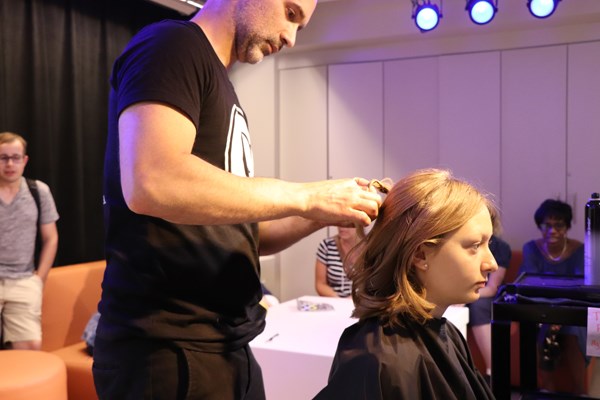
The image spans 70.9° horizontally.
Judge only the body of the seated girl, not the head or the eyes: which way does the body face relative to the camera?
to the viewer's right

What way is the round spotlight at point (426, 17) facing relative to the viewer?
toward the camera

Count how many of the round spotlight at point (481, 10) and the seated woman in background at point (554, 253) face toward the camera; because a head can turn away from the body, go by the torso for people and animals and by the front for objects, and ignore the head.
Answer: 2

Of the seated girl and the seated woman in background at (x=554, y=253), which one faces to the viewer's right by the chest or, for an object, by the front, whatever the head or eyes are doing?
the seated girl

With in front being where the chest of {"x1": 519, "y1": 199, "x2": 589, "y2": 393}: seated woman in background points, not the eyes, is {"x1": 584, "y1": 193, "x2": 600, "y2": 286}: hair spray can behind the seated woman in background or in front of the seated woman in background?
in front

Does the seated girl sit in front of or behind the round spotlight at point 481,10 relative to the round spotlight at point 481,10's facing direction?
in front

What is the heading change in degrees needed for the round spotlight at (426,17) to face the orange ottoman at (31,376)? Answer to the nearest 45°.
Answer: approximately 45° to its right

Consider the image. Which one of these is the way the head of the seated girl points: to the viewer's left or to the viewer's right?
to the viewer's right

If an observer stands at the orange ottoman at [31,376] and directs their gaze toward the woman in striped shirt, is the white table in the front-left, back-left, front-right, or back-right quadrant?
front-right

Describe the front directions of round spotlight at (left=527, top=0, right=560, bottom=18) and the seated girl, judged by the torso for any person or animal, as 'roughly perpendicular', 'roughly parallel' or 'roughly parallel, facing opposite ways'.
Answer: roughly perpendicular

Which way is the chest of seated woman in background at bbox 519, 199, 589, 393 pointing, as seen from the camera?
toward the camera

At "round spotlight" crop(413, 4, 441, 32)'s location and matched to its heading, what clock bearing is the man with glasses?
The man with glasses is roughly at 2 o'clock from the round spotlight.

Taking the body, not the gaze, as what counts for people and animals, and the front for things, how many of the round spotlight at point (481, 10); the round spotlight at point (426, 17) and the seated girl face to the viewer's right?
1
